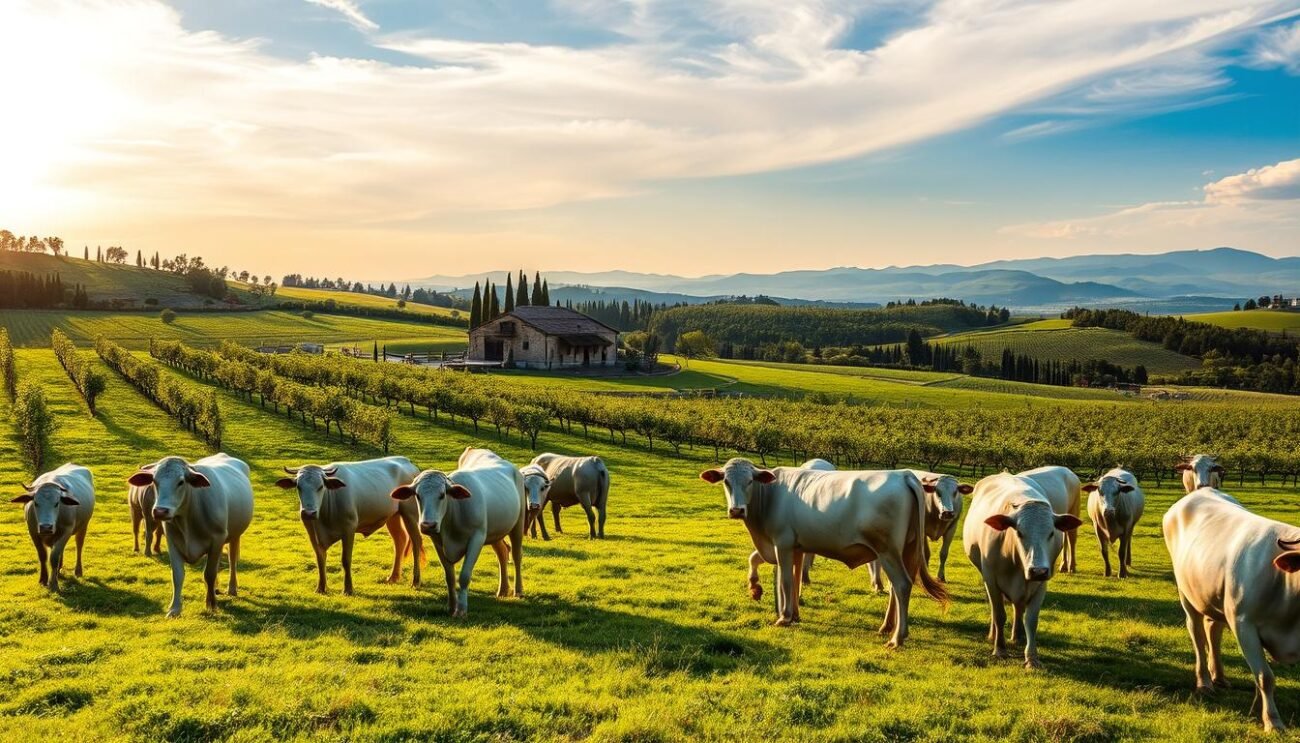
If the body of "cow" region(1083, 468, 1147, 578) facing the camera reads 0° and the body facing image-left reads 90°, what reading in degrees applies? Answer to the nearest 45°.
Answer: approximately 0°

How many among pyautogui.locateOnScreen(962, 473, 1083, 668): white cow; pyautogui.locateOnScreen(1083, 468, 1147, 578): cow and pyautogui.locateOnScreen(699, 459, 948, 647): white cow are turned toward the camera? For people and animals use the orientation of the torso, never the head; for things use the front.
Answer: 2

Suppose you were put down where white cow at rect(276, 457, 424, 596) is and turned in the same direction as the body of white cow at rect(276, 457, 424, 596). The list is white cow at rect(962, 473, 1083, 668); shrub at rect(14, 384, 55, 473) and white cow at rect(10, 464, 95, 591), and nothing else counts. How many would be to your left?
1

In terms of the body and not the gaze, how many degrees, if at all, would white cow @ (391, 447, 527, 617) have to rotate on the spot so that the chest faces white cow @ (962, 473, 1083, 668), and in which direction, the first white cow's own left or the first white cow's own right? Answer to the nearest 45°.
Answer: approximately 90° to the first white cow's own left

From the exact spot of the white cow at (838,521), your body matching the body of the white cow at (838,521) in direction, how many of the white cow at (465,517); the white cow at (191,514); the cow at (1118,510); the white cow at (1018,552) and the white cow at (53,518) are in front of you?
3

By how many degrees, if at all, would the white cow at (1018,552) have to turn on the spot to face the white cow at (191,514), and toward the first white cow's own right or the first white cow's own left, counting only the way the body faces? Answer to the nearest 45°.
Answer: approximately 90° to the first white cow's own right

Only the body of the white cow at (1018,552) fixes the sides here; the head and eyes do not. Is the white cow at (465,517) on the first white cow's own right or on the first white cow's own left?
on the first white cow's own right

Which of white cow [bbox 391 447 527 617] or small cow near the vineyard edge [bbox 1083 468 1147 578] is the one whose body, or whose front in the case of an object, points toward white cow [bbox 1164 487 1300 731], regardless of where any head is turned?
the small cow near the vineyard edge

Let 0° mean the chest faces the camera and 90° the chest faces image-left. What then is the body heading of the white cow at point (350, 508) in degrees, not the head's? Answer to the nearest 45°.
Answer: approximately 45°

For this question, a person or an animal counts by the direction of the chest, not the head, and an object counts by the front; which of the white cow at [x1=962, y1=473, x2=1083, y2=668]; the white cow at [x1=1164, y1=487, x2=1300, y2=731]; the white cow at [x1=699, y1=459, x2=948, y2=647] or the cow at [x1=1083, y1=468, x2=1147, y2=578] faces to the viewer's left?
the white cow at [x1=699, y1=459, x2=948, y2=647]

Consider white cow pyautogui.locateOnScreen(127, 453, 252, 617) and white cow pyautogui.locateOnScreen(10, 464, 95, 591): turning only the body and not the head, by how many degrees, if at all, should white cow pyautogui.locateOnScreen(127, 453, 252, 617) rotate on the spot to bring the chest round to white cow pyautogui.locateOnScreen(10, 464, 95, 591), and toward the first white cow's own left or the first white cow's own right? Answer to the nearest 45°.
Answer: approximately 90° to the first white cow's own right
